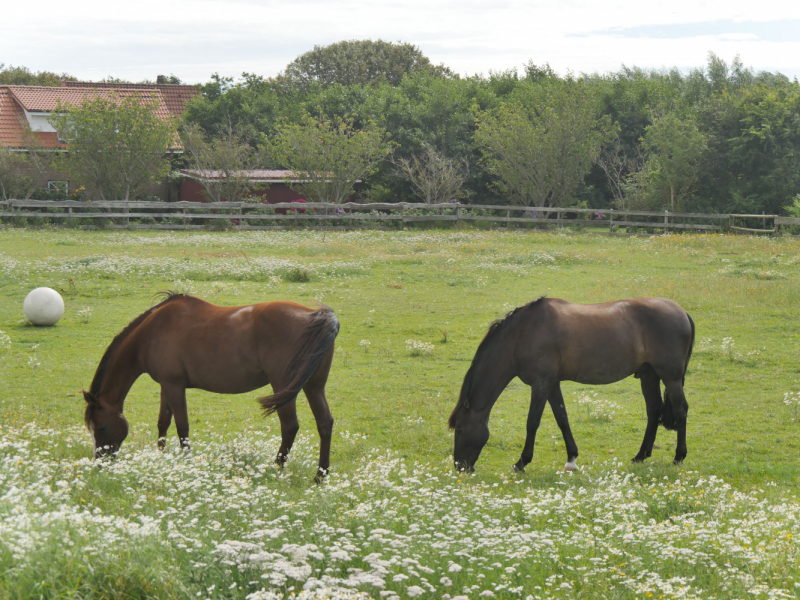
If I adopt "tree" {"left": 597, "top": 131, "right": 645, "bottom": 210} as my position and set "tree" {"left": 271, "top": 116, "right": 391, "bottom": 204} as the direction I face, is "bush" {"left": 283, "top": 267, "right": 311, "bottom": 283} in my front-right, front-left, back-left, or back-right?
front-left

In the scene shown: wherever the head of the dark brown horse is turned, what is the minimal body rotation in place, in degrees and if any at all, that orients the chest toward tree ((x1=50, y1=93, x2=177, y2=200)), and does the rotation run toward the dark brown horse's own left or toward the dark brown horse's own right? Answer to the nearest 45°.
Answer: approximately 45° to the dark brown horse's own right

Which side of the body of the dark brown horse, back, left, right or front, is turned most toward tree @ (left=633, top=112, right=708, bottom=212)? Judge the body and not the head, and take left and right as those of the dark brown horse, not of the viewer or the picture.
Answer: right

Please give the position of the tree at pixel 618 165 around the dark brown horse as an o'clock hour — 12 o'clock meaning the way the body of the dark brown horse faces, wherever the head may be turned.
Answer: The tree is roughly at 3 o'clock from the dark brown horse.

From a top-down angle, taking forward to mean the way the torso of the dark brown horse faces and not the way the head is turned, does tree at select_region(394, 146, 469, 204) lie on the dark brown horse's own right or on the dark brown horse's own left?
on the dark brown horse's own right

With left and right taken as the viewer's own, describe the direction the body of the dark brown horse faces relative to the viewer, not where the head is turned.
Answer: facing to the left of the viewer

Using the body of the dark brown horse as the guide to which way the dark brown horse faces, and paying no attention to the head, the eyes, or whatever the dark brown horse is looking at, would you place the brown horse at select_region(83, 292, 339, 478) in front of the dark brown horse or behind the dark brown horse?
in front

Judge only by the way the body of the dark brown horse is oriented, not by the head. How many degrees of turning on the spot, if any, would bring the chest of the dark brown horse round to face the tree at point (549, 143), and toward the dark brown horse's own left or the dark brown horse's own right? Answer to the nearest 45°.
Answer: approximately 90° to the dark brown horse's own right
